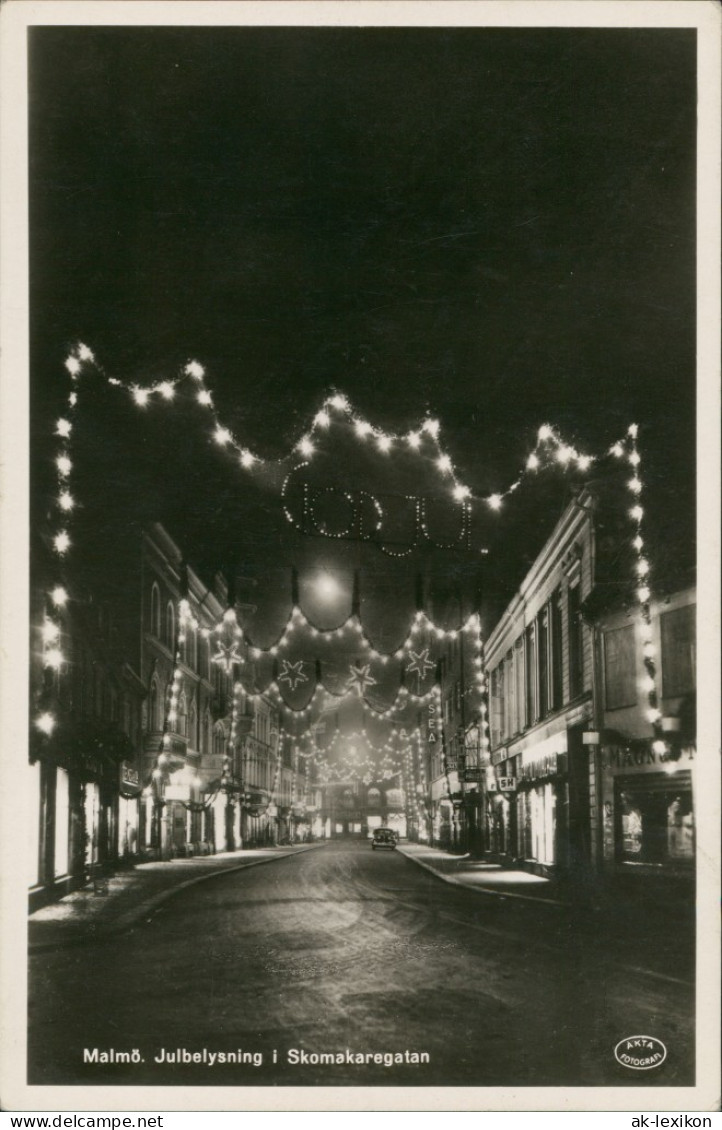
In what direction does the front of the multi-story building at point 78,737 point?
to the viewer's right

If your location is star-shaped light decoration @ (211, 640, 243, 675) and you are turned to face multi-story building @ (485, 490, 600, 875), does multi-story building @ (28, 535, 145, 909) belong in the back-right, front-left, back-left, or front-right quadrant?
front-right

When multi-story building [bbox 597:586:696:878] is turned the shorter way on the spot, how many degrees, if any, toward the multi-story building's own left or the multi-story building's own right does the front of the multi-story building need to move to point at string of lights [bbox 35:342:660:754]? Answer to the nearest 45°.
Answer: approximately 45° to the multi-story building's own right

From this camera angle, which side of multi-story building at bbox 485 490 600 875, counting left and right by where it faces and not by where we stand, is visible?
left
